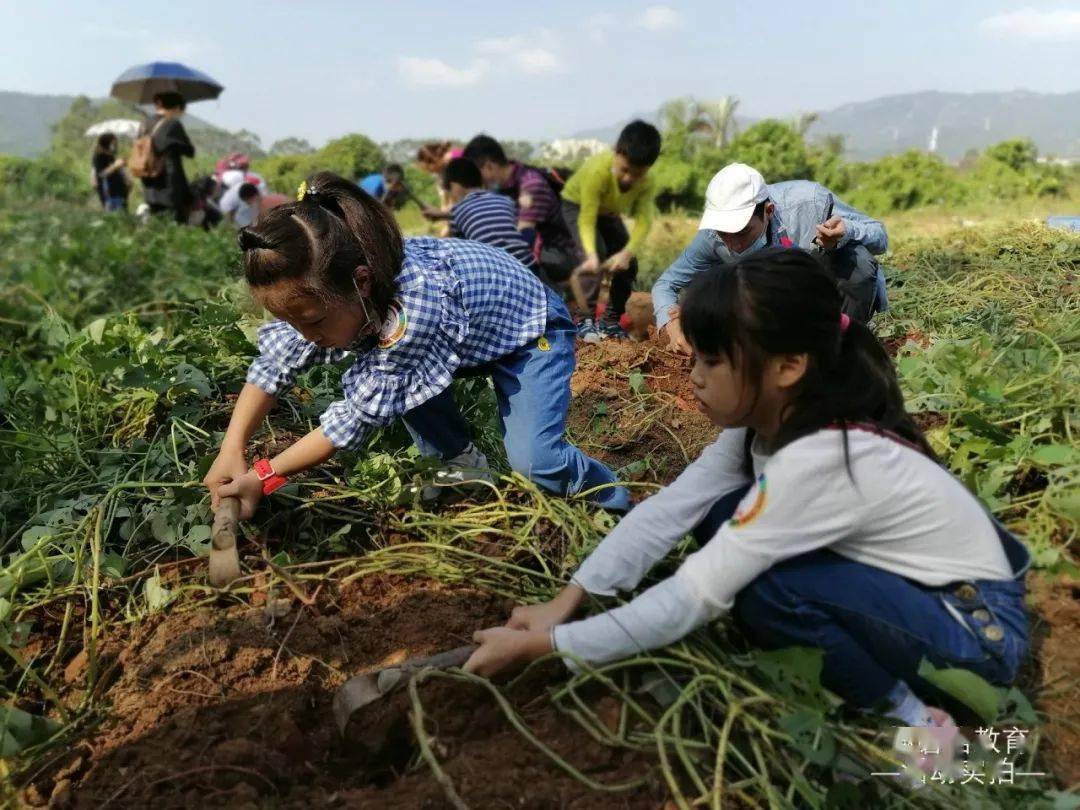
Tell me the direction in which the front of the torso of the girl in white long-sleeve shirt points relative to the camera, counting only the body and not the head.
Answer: to the viewer's left

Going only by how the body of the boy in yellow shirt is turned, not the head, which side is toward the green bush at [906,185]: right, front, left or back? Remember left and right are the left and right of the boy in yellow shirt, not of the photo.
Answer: left

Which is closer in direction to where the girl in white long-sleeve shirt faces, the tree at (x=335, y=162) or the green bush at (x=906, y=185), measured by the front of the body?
the tree

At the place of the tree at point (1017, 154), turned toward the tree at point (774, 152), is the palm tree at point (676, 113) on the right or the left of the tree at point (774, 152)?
right

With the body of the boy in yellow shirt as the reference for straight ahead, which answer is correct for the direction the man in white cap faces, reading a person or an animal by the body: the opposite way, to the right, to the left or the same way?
to the right

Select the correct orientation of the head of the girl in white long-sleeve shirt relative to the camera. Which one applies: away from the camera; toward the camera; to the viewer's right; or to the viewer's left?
to the viewer's left

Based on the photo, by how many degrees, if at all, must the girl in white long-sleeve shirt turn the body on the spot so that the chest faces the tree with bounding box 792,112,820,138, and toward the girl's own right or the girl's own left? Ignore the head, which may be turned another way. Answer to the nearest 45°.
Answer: approximately 90° to the girl's own right

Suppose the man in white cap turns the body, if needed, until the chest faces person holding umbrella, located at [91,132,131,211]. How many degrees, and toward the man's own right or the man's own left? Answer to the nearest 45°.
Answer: approximately 90° to the man's own right

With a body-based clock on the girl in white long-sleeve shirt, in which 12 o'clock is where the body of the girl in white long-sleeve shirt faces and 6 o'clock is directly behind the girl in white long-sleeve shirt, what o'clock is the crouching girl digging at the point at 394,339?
The crouching girl digging is roughly at 1 o'clock from the girl in white long-sleeve shirt.

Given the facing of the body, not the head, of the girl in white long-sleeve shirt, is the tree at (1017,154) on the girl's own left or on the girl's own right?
on the girl's own right

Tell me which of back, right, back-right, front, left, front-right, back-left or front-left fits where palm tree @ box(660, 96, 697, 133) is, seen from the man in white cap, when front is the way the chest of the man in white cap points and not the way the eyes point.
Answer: back-right
